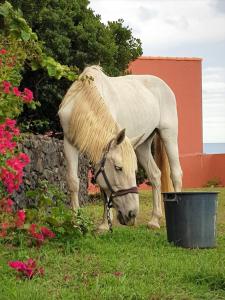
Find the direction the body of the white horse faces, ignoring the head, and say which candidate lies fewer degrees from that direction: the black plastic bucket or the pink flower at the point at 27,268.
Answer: the pink flower

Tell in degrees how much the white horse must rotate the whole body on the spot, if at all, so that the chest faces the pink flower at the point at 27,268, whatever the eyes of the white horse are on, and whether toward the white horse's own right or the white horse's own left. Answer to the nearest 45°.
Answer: approximately 45° to the white horse's own left

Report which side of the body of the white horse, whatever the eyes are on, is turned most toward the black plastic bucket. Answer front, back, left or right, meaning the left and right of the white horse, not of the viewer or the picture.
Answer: left

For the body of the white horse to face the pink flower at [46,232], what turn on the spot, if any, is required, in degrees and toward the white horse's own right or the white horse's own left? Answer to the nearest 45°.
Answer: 0° — it already faces it

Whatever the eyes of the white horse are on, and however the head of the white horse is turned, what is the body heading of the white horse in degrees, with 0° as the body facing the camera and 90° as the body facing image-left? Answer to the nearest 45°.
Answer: approximately 45°
